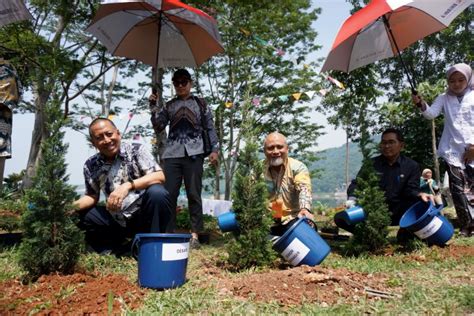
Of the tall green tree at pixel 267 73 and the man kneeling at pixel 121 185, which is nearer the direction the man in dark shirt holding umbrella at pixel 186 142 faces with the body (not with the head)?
the man kneeling

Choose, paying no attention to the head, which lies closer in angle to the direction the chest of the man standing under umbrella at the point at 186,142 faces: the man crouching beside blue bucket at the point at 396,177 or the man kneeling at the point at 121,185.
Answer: the man kneeling

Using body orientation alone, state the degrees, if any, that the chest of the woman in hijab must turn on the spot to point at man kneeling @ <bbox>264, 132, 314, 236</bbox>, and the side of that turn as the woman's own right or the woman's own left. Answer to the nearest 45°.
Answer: approximately 45° to the woman's own right

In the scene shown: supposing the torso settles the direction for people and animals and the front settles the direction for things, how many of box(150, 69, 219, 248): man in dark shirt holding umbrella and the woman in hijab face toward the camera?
2

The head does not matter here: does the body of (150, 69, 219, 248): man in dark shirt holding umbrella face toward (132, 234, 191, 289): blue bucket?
yes

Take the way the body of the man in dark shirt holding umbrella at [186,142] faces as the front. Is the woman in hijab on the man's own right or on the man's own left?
on the man's own left

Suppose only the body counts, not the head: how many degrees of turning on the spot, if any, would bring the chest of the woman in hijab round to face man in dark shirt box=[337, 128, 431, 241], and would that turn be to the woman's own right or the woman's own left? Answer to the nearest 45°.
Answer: approximately 45° to the woman's own right

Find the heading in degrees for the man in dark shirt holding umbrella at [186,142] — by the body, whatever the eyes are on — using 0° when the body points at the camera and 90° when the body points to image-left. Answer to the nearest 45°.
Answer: approximately 0°
